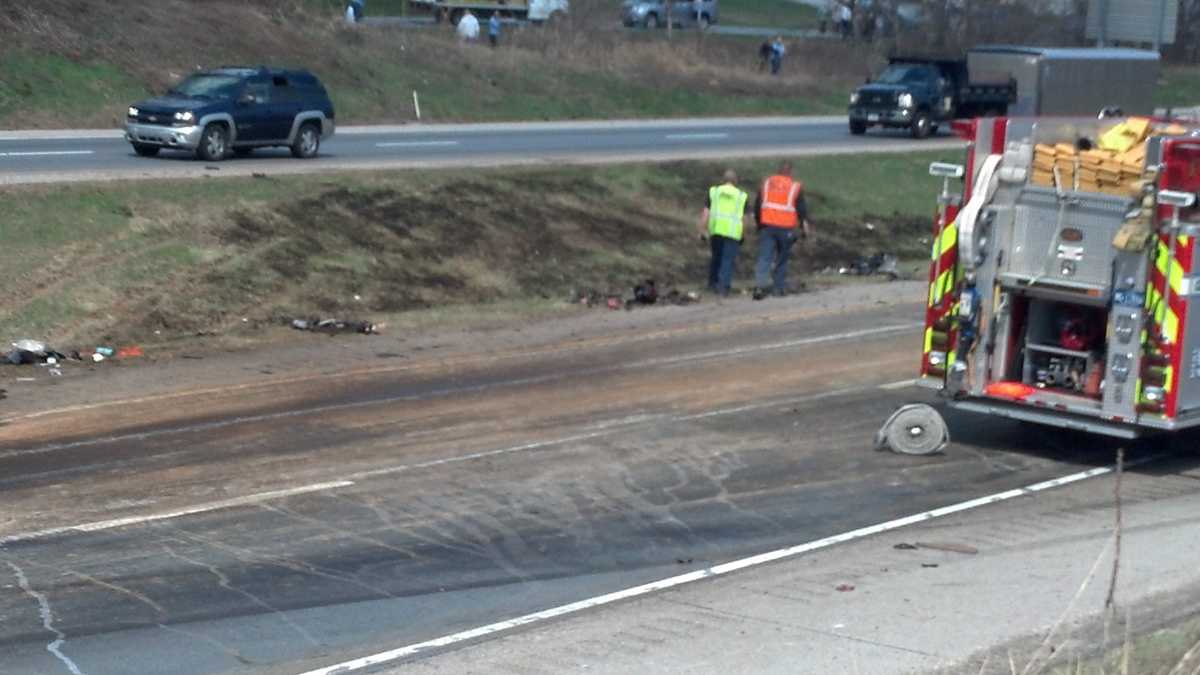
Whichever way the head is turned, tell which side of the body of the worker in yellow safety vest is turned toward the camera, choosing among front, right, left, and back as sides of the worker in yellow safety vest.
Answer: back

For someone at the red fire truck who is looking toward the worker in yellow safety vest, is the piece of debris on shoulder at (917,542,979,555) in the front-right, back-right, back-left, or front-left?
back-left

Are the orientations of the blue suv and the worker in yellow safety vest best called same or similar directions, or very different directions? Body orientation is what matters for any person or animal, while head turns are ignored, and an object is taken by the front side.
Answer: very different directions

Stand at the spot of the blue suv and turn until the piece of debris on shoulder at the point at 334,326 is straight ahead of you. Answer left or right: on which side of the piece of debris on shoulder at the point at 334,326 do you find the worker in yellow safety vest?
left

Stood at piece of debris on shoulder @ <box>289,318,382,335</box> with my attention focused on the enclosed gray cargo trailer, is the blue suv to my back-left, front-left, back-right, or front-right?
front-left

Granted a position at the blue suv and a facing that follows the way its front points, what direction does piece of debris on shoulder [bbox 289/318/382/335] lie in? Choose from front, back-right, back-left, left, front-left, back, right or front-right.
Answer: front-left

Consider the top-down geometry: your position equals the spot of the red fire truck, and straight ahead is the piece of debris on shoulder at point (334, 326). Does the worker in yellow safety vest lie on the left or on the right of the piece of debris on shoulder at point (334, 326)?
right

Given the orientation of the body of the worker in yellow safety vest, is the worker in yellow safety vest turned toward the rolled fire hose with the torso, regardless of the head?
no

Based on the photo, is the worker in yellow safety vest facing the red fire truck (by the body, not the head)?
no

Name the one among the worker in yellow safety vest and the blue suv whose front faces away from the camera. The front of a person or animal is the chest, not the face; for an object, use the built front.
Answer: the worker in yellow safety vest

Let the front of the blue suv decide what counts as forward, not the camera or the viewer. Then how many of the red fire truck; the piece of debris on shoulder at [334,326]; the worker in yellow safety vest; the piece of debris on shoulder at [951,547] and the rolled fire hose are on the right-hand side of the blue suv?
0

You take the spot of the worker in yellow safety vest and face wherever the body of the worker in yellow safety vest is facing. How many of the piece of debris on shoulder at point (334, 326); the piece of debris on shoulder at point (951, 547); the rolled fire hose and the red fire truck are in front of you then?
0

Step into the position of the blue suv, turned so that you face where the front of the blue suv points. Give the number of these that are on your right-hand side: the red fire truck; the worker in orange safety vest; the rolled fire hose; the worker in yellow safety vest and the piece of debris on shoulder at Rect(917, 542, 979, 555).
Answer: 0

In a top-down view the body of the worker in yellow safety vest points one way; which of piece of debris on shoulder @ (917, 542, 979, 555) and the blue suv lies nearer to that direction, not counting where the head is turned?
the blue suv

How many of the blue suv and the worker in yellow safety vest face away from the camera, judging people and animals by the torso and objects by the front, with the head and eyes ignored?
1

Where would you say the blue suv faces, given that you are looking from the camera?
facing the viewer and to the left of the viewer

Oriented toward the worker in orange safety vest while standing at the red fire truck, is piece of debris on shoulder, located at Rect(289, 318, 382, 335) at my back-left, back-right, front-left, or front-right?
front-left

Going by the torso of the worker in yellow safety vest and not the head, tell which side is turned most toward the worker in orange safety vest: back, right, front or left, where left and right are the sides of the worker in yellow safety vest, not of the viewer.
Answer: right
